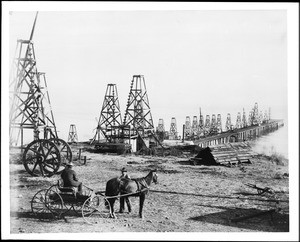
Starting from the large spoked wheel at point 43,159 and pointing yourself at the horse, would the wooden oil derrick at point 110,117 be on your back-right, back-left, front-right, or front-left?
back-left

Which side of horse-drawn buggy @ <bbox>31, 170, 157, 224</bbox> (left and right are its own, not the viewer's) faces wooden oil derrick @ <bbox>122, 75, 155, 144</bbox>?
left

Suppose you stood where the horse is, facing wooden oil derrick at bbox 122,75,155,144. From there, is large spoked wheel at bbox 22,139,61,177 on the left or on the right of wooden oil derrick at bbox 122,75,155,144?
left

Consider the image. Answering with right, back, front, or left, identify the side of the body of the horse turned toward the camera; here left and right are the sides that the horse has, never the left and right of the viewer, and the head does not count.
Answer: right

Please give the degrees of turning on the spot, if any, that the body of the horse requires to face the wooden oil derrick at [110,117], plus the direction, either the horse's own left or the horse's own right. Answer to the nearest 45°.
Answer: approximately 90° to the horse's own left

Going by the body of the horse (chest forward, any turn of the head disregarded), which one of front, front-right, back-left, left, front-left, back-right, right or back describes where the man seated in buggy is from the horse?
back

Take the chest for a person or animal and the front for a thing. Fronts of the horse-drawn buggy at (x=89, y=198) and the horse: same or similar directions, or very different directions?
same or similar directions

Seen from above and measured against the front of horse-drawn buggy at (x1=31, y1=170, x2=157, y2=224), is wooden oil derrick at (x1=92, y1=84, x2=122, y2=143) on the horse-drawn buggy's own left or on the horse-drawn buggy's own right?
on the horse-drawn buggy's own left

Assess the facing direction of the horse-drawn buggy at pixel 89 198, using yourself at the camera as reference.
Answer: facing to the right of the viewer

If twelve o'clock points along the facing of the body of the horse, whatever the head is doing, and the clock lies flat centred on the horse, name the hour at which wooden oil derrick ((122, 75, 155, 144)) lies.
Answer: The wooden oil derrick is roughly at 9 o'clock from the horse.
